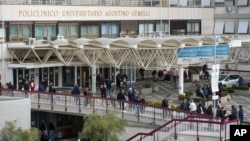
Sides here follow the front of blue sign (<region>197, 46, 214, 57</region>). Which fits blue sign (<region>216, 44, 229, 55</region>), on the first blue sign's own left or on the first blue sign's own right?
on the first blue sign's own left

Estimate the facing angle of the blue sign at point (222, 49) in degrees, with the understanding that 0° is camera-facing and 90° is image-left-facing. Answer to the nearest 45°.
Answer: approximately 0°

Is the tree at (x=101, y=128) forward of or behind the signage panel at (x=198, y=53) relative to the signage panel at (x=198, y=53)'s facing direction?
forward

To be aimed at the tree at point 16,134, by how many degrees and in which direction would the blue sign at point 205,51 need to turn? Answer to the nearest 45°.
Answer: approximately 45° to its right

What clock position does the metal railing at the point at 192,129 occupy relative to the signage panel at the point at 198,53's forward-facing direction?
The metal railing is roughly at 12 o'clock from the signage panel.

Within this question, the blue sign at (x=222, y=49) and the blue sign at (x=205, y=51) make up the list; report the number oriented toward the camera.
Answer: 2

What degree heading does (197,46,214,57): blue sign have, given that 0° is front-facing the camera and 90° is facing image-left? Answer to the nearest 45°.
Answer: approximately 0°

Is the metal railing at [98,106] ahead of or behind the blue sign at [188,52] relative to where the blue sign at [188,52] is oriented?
ahead

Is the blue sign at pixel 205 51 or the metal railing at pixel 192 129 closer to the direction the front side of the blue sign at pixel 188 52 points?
the metal railing

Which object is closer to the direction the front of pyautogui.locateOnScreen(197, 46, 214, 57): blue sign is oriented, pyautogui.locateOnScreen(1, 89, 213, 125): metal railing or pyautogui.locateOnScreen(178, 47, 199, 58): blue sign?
the metal railing

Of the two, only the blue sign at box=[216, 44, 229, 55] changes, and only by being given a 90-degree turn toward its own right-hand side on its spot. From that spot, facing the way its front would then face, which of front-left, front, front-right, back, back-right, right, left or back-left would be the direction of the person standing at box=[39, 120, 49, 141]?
front-left
